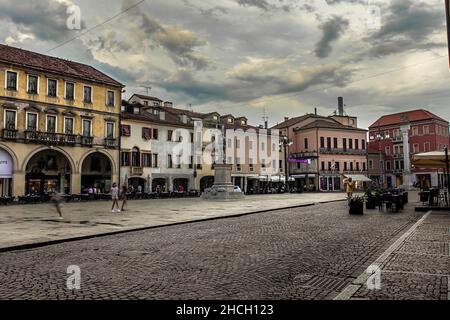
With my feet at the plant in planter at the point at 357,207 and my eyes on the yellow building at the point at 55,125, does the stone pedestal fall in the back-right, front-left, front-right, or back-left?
front-right

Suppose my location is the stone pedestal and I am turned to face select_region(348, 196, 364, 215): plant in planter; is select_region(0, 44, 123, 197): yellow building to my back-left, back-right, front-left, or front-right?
back-right

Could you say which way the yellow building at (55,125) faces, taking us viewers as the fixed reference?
facing the viewer and to the right of the viewer

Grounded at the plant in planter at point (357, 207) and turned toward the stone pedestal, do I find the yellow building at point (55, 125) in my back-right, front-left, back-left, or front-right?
front-left

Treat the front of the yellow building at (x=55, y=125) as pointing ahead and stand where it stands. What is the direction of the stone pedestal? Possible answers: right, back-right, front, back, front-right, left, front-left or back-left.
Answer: front

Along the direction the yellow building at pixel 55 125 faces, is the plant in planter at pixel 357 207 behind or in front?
in front

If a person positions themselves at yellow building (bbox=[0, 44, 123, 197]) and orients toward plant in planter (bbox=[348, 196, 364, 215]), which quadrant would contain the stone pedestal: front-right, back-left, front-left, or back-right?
front-left
